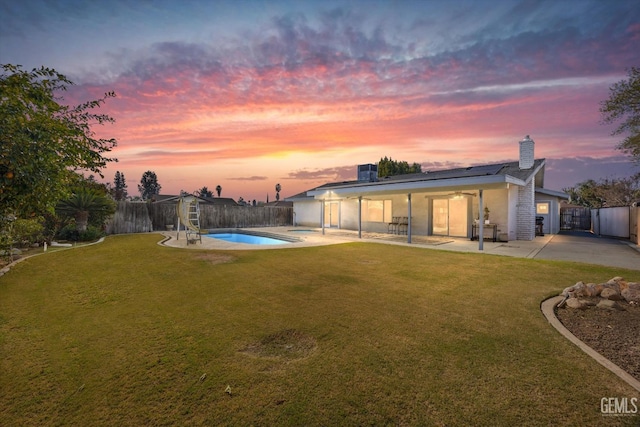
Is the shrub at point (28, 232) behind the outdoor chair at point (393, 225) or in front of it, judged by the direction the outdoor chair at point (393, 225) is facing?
in front

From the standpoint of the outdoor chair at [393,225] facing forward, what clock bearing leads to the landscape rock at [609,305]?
The landscape rock is roughly at 10 o'clock from the outdoor chair.

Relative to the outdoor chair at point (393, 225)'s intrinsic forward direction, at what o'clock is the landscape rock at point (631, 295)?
The landscape rock is roughly at 10 o'clock from the outdoor chair.

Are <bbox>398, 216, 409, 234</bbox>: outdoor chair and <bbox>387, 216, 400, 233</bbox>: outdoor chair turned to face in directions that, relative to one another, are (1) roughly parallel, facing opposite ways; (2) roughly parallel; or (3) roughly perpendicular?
roughly parallel

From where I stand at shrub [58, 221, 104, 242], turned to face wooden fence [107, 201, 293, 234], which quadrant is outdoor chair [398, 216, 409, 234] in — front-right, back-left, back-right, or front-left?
front-right

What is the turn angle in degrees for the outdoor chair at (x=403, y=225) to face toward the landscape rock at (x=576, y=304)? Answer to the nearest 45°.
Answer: approximately 45° to its left

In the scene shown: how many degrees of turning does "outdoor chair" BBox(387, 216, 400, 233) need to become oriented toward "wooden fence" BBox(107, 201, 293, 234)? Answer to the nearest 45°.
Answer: approximately 45° to its right

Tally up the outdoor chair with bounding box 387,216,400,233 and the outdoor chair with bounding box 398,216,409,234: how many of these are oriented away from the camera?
0

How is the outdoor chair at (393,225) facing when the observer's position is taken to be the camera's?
facing the viewer and to the left of the viewer

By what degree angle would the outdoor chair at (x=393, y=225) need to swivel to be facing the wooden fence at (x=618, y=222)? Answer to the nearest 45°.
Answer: approximately 135° to its left

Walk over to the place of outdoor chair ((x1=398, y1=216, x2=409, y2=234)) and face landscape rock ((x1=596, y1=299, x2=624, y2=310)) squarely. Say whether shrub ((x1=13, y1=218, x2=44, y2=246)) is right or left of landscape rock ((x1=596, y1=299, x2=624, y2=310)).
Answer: right
